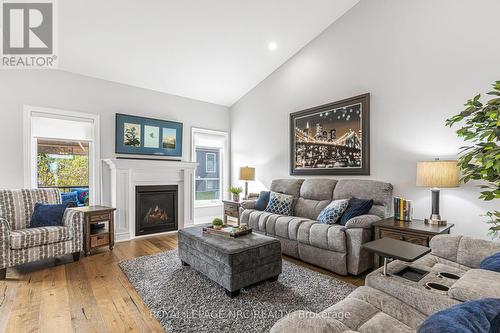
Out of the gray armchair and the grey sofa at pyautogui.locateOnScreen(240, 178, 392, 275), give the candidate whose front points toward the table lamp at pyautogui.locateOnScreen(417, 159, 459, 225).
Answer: the gray armchair

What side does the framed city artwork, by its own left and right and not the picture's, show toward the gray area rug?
front

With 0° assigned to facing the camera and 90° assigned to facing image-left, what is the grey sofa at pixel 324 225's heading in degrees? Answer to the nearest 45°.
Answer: approximately 45°

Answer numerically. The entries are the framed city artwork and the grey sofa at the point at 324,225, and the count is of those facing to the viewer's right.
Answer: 0

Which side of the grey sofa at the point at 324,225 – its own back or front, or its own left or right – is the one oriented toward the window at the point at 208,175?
right

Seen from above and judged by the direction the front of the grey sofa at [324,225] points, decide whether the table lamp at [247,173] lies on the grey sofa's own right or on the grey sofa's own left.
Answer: on the grey sofa's own right

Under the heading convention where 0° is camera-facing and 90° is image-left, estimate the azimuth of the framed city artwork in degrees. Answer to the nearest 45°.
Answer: approximately 45°

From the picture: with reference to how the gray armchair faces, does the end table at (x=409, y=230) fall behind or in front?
in front

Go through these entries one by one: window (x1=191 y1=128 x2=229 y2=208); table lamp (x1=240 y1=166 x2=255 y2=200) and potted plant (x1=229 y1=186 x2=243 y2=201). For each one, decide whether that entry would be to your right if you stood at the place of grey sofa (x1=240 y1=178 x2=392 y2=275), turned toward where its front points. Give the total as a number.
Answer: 3

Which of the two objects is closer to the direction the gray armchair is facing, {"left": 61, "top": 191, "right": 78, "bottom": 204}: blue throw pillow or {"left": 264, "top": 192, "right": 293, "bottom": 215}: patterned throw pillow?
the patterned throw pillow

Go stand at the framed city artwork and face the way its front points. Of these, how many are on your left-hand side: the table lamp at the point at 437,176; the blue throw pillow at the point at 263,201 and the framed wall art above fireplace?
1

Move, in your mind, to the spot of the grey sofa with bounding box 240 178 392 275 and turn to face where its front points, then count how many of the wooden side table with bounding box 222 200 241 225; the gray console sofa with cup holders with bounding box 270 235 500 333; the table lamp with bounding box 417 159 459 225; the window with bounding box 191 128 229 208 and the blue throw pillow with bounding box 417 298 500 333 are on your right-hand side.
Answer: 2

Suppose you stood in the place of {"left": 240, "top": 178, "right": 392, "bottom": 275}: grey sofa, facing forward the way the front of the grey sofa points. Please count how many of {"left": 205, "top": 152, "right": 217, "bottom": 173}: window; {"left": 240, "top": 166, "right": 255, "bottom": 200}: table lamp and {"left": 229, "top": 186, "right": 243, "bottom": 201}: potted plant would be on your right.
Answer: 3
